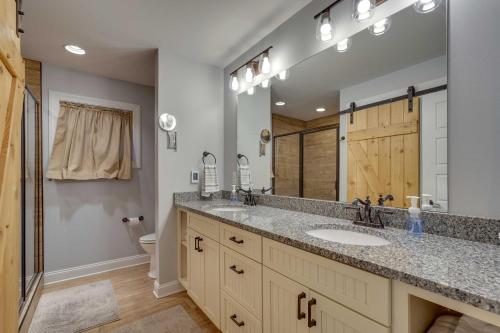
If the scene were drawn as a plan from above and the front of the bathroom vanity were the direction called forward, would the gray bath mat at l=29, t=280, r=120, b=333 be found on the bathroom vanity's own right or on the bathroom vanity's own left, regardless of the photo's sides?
on the bathroom vanity's own right

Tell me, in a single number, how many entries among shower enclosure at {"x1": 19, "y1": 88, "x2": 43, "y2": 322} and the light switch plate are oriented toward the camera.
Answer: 1

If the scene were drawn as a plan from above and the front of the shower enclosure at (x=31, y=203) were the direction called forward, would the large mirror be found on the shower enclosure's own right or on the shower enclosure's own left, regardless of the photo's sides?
on the shower enclosure's own right

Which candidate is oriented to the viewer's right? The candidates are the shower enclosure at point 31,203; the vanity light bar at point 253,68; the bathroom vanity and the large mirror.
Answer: the shower enclosure

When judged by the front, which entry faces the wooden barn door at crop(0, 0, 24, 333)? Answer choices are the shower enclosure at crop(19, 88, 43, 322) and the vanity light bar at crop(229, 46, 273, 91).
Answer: the vanity light bar

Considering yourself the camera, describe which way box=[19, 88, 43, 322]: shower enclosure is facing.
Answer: facing to the right of the viewer

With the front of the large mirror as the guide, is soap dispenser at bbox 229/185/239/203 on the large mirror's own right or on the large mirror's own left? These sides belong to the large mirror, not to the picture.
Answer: on the large mirror's own right

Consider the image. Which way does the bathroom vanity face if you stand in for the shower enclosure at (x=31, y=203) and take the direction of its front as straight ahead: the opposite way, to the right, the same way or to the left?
the opposite way
